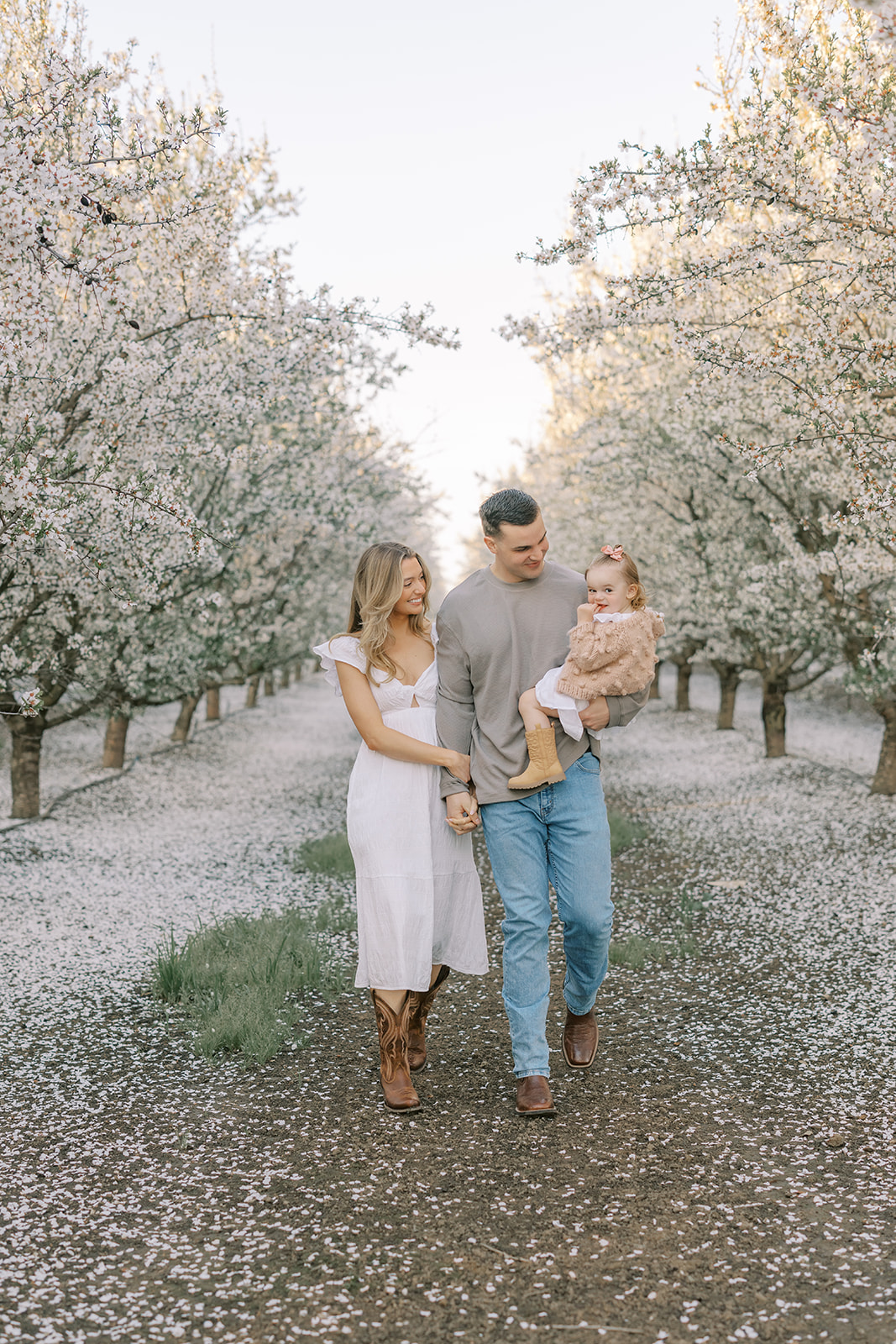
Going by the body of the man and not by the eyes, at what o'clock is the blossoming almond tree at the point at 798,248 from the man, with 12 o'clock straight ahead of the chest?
The blossoming almond tree is roughly at 7 o'clock from the man.

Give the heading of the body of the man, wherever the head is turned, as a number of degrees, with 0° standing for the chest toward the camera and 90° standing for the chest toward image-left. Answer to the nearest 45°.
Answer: approximately 0°

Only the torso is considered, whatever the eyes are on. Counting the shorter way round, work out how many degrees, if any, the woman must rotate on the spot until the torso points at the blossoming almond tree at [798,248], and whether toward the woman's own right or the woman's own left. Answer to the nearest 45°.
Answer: approximately 90° to the woman's own left
